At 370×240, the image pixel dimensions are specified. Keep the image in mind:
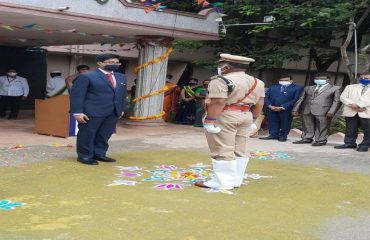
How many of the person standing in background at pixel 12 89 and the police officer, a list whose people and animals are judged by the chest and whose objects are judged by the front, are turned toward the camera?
1

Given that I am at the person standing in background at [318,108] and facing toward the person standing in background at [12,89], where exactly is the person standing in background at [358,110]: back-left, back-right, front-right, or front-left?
back-left

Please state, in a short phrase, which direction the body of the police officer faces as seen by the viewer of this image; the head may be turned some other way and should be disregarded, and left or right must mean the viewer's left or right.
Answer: facing away from the viewer and to the left of the viewer

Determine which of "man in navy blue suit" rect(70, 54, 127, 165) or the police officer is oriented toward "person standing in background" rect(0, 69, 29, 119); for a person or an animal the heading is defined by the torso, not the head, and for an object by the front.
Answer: the police officer

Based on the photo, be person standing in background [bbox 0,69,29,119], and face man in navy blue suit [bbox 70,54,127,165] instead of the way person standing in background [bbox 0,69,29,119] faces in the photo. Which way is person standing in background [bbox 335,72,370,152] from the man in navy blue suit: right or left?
left

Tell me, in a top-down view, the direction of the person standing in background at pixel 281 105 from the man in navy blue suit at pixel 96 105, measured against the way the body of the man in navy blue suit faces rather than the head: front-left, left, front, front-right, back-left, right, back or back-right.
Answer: left

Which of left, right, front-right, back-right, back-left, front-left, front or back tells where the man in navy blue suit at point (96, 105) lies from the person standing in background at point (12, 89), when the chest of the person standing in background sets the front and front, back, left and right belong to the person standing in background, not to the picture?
front

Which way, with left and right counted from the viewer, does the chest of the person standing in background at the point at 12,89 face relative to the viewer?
facing the viewer

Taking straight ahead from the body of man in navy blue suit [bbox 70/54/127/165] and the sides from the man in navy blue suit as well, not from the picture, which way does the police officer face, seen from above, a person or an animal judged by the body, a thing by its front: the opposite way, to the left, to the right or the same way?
the opposite way

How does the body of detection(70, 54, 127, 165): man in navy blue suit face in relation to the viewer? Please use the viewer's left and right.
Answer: facing the viewer and to the right of the viewer

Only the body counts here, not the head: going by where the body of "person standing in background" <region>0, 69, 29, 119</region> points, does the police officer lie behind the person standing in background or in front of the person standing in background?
in front
